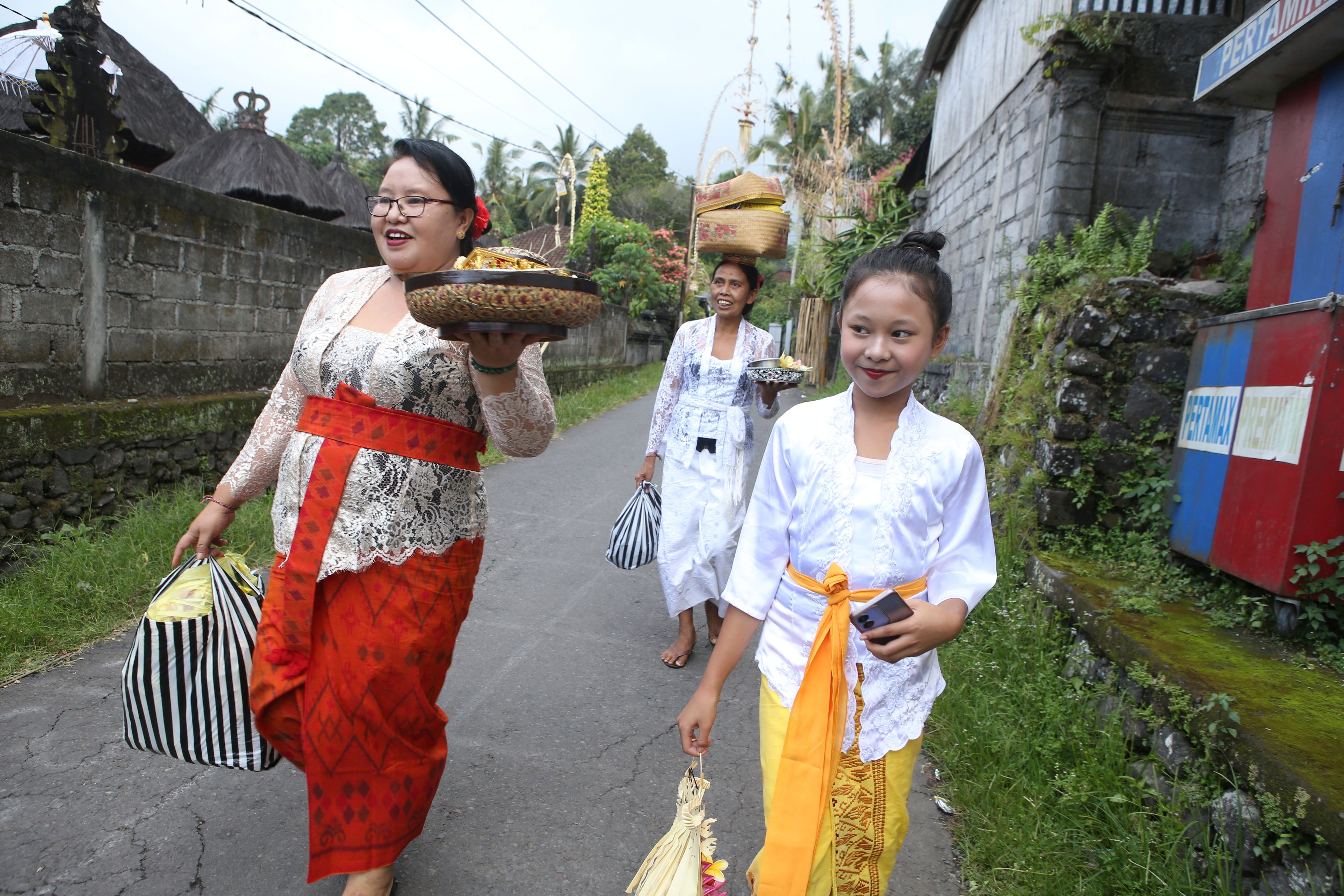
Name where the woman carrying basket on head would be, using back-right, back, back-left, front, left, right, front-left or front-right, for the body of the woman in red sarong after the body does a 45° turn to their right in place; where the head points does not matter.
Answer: back-right

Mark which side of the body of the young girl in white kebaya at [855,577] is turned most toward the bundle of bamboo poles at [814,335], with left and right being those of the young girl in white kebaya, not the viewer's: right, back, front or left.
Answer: back

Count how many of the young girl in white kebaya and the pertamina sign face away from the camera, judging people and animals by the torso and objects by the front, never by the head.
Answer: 0

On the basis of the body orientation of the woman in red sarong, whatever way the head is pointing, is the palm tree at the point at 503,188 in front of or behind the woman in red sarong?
behind

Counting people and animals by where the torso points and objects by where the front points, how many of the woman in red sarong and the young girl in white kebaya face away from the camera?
0

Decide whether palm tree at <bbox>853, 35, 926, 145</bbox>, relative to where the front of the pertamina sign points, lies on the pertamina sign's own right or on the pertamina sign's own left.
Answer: on the pertamina sign's own right

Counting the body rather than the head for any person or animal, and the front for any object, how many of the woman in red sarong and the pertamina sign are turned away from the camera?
0

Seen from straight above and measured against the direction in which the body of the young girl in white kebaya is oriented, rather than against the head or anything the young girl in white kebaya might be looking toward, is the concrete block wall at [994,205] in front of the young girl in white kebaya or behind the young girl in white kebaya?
behind

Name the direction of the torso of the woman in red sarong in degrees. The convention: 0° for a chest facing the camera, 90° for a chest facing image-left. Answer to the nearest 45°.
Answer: approximately 45°

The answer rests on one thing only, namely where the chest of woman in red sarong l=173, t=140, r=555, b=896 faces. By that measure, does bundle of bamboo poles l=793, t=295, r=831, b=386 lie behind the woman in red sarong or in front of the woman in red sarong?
behind

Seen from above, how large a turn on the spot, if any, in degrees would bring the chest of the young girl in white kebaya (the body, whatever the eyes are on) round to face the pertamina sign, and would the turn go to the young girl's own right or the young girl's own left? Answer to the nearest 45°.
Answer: approximately 135° to the young girl's own left
